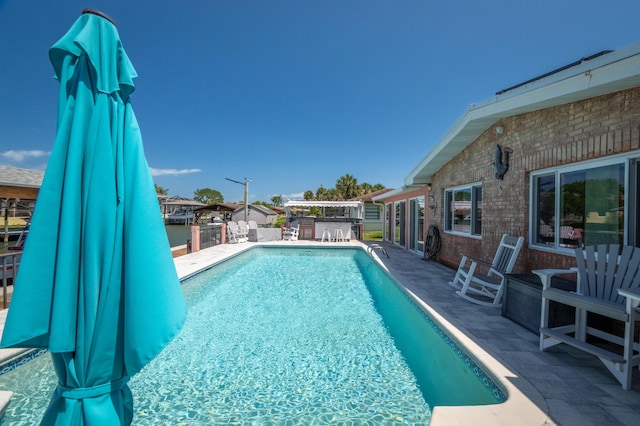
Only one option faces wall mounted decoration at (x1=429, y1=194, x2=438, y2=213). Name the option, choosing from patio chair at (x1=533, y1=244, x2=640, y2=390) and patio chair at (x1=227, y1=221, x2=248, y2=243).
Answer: patio chair at (x1=227, y1=221, x2=248, y2=243)

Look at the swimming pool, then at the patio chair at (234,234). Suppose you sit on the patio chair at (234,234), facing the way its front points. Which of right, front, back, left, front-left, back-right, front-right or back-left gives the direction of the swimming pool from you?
front-right

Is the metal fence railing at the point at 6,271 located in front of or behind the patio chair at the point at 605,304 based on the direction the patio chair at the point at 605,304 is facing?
in front

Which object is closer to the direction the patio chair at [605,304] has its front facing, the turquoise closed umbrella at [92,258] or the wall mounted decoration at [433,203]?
the turquoise closed umbrella

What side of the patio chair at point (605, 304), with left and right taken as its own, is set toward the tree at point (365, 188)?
right

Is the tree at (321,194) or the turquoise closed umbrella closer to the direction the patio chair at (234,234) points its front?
the turquoise closed umbrella

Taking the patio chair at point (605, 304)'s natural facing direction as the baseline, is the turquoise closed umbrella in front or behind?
in front

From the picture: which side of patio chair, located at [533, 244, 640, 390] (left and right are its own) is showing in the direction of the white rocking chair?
right

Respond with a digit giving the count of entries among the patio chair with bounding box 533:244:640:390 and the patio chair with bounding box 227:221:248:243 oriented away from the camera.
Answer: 0

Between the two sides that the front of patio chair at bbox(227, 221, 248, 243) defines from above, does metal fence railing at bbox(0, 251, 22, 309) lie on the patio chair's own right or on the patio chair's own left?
on the patio chair's own right
